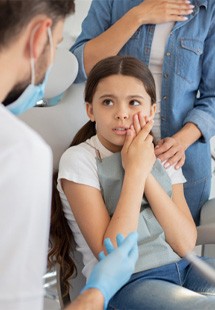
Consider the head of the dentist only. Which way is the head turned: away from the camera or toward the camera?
away from the camera

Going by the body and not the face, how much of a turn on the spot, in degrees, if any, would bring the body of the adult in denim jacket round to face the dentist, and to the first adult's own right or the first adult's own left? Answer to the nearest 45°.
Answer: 0° — they already face them

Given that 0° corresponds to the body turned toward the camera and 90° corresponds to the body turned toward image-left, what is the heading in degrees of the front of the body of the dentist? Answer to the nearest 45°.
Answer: approximately 225°

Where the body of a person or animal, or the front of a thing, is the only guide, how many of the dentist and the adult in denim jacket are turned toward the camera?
1

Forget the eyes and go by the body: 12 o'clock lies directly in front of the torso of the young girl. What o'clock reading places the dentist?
The dentist is roughly at 2 o'clock from the young girl.

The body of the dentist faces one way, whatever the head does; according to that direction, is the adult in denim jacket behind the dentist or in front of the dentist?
in front
